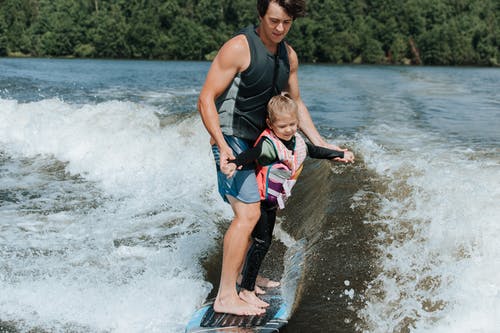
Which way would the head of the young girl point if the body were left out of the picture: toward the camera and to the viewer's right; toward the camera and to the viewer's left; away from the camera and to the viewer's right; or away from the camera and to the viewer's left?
toward the camera and to the viewer's right

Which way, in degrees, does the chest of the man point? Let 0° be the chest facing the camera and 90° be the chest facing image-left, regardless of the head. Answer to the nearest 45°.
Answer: approximately 315°

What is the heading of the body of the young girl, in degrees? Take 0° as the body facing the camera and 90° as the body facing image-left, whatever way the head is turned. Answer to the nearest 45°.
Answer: approximately 315°
